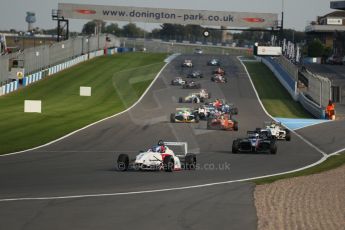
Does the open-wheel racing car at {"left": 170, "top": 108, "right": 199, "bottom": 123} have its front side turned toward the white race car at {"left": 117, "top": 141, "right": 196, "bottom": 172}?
yes

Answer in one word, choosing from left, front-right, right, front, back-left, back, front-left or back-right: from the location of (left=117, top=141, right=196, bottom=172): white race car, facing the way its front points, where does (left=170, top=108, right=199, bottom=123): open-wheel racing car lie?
back-right

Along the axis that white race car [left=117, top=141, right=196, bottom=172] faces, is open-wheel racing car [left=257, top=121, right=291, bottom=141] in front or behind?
behind

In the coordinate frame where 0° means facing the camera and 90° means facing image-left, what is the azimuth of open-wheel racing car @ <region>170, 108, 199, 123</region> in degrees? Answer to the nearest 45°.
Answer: approximately 0°

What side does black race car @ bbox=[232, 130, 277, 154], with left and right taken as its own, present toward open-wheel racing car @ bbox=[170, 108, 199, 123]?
back

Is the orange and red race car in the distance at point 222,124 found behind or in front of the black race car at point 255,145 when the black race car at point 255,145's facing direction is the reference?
behind

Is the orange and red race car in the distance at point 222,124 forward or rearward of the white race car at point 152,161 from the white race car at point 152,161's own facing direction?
rearward

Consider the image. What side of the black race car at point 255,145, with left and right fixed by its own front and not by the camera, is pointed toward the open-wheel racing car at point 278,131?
back

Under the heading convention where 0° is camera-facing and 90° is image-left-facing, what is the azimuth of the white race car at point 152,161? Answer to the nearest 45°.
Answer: approximately 45°

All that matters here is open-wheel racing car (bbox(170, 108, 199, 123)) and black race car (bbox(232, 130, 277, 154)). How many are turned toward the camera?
2
